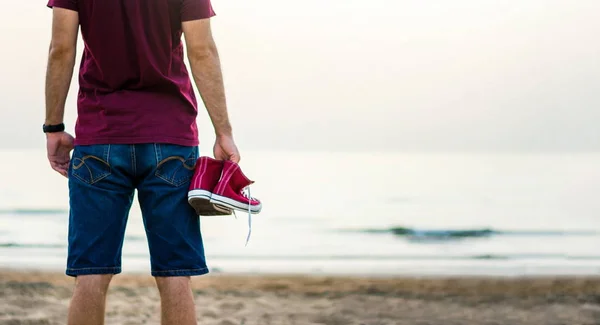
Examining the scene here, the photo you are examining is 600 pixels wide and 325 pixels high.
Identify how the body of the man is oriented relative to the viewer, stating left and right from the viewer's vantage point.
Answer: facing away from the viewer

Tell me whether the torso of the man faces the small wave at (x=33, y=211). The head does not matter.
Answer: yes
